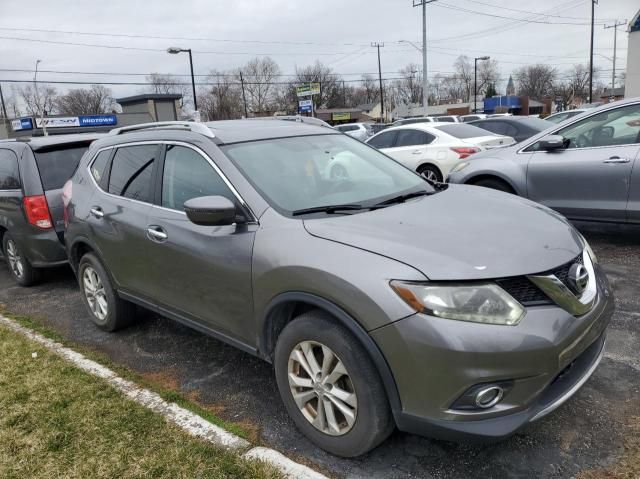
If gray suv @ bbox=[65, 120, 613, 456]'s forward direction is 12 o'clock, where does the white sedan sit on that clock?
The white sedan is roughly at 8 o'clock from the gray suv.

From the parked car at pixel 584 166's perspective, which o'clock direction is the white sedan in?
The white sedan is roughly at 2 o'clock from the parked car.

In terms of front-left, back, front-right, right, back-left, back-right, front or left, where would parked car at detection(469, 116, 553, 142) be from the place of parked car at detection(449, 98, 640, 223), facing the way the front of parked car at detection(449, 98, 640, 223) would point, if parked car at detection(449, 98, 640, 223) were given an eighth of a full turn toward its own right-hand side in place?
front-right

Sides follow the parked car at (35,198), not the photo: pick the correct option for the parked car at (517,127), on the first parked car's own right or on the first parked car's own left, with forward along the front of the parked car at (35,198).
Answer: on the first parked car's own right

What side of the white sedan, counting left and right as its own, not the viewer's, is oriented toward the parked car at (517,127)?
right

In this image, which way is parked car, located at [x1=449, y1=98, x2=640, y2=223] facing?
to the viewer's left

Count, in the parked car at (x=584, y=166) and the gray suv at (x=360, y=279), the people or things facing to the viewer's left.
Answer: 1

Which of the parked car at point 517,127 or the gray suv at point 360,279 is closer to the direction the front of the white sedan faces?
the parked car

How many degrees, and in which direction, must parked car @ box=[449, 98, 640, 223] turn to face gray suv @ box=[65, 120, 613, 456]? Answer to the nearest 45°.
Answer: approximately 90° to its left

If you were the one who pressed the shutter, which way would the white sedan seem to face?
facing away from the viewer and to the left of the viewer

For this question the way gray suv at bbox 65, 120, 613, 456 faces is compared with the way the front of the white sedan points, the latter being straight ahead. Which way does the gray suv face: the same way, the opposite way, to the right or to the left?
the opposite way

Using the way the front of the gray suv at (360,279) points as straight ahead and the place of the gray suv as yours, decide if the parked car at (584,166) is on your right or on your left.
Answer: on your left

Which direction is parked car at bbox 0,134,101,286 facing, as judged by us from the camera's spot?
facing away from the viewer and to the left of the viewer
